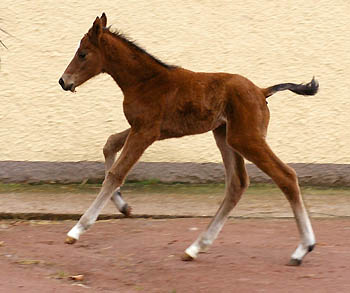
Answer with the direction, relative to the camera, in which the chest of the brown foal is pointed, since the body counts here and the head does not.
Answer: to the viewer's left
